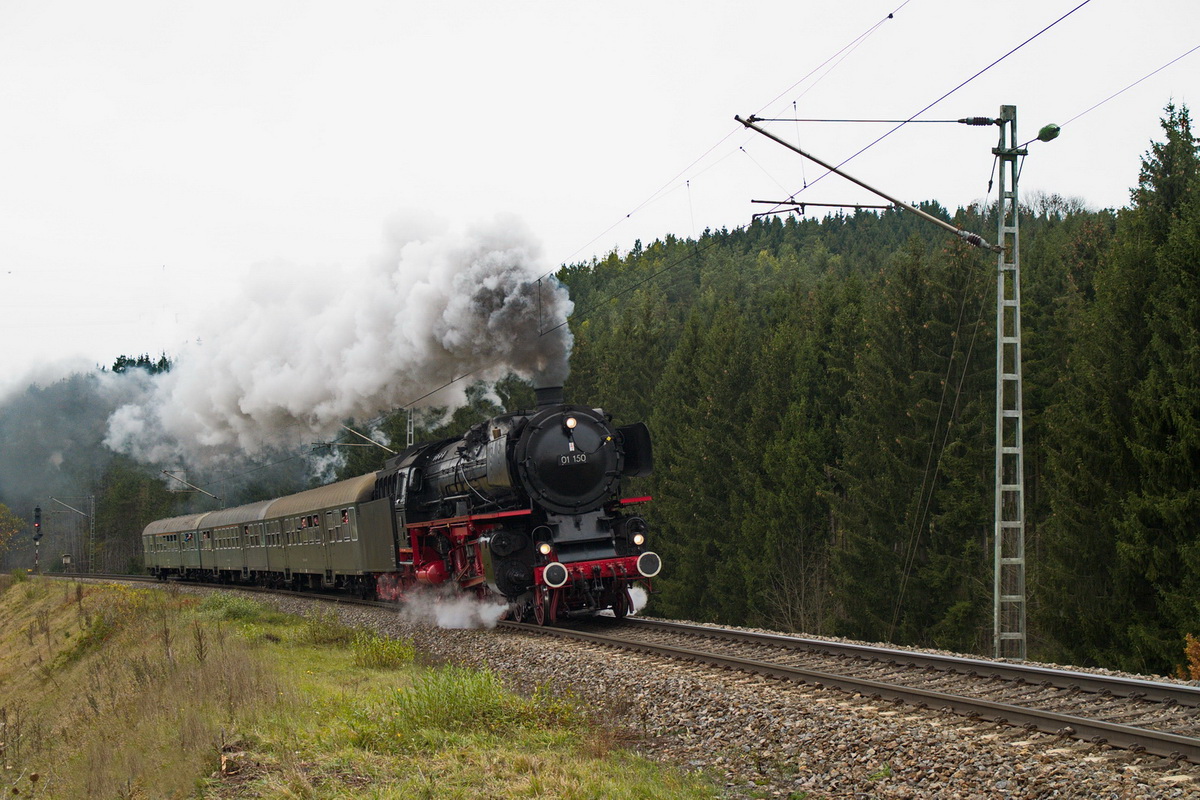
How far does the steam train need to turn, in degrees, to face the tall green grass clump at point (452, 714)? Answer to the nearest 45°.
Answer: approximately 45° to its right

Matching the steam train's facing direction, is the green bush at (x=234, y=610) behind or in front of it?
behind

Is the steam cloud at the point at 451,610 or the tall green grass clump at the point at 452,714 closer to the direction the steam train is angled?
the tall green grass clump

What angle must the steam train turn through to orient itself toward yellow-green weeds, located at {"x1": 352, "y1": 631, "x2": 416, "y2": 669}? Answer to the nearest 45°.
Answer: approximately 90° to its right

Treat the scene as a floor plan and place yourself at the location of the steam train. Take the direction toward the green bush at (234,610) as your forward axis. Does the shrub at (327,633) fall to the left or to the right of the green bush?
left

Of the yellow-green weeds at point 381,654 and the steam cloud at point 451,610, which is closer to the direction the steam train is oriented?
the yellow-green weeds

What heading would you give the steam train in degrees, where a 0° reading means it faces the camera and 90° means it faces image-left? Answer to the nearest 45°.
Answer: approximately 315°
